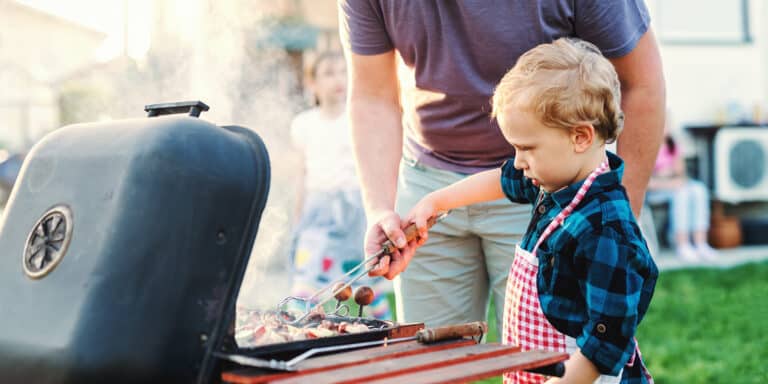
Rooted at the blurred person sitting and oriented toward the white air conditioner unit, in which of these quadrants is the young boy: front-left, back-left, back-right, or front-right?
back-right

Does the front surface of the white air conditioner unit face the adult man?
yes

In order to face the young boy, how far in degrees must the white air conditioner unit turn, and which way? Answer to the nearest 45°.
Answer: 0° — it already faces them

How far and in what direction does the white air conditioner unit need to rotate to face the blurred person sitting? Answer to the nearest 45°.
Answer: approximately 45° to its right

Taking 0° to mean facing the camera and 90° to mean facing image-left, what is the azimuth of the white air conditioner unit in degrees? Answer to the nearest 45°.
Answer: approximately 0°
